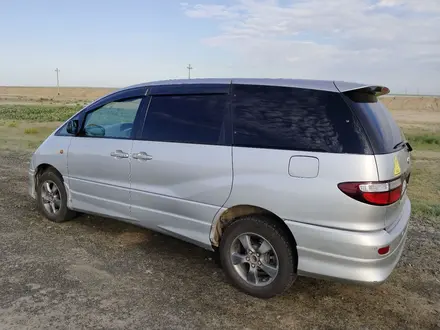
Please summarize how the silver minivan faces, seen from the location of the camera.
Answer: facing away from the viewer and to the left of the viewer
